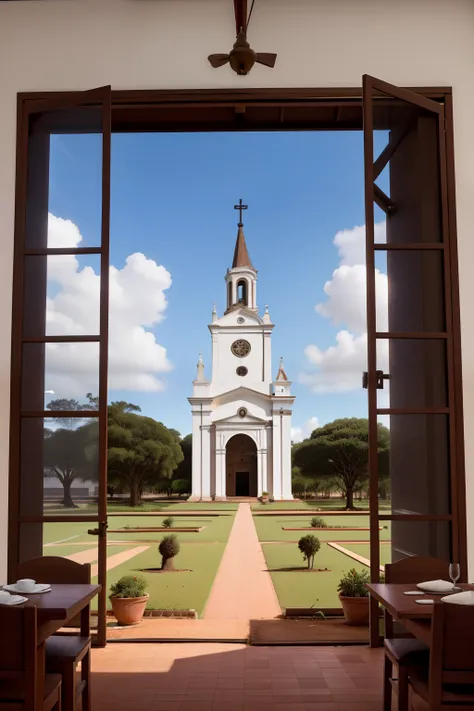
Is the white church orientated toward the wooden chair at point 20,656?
yes

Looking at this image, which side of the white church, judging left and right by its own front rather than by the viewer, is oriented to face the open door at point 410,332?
front

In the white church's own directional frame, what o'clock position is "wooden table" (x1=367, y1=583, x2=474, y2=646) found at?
The wooden table is roughly at 12 o'clock from the white church.

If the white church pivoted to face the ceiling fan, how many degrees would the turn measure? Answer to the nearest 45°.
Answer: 0° — it already faces it

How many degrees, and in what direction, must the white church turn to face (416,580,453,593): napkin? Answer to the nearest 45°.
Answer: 0° — it already faces it

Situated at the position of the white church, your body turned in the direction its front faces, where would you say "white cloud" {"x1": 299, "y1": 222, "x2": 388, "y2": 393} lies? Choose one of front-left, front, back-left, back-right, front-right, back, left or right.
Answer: back-left

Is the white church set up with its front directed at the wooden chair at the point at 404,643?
yes

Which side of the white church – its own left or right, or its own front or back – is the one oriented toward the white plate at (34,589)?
front

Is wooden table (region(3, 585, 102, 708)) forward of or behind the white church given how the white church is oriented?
forward

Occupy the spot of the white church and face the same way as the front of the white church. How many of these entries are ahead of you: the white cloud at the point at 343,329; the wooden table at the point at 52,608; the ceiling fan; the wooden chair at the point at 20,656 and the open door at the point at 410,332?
4

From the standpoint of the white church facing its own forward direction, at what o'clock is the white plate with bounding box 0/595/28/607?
The white plate is roughly at 12 o'clock from the white church.

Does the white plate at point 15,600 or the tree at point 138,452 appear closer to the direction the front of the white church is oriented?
the white plate

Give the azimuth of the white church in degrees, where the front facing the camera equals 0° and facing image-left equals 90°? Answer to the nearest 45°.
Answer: approximately 0°

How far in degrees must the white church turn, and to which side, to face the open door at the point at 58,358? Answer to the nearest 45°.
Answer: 0° — it already faces it
